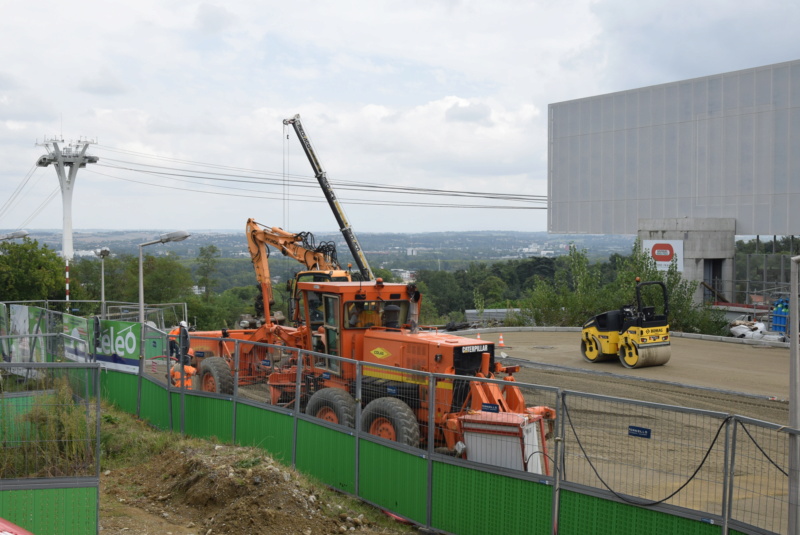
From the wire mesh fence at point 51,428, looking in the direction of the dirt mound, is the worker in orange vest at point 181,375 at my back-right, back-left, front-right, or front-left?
front-left

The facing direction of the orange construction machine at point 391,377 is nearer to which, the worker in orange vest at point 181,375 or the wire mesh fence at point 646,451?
the worker in orange vest

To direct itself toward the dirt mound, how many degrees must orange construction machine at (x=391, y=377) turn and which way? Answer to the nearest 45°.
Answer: approximately 90° to its left

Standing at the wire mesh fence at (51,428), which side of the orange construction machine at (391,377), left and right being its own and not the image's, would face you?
left

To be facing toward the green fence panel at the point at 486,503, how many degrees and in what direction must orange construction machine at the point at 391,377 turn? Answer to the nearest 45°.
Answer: approximately 135° to its left

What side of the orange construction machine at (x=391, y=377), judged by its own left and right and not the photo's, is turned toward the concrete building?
right

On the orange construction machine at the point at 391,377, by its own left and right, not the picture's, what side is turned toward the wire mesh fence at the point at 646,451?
back

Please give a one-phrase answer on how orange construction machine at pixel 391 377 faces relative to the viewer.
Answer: facing away from the viewer and to the left of the viewer

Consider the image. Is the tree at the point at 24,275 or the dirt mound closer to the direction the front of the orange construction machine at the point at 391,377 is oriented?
the tree
